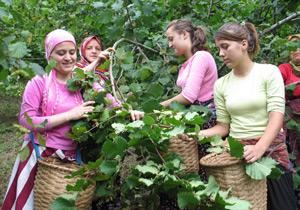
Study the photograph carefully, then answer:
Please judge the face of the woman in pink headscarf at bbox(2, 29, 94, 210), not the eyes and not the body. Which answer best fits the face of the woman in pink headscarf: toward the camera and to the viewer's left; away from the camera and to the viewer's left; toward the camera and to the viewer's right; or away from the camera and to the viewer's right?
toward the camera and to the viewer's right

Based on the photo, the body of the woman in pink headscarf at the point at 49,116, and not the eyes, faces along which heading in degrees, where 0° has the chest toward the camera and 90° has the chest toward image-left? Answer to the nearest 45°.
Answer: approximately 315°

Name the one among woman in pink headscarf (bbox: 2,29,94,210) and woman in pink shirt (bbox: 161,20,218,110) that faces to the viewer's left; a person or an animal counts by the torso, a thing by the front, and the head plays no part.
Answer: the woman in pink shirt

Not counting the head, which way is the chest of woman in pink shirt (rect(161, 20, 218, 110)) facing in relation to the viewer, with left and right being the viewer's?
facing to the left of the viewer

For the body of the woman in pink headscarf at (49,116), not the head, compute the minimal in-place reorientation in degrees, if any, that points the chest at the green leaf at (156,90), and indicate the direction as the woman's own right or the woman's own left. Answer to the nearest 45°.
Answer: approximately 45° to the woman's own left

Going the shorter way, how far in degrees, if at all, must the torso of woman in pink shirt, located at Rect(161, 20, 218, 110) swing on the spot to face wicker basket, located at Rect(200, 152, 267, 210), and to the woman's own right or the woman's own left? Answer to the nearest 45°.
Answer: approximately 90° to the woman's own left

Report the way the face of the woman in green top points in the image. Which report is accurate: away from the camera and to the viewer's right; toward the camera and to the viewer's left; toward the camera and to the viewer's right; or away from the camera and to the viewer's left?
toward the camera and to the viewer's left

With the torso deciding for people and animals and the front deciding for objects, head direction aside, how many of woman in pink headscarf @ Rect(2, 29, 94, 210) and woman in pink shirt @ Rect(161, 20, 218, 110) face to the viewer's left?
1

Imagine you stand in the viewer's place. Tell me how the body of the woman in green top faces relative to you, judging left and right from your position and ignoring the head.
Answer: facing the viewer and to the left of the viewer
